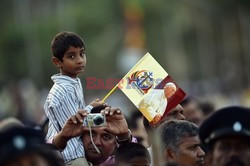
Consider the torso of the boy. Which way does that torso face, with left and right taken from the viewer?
facing the viewer and to the right of the viewer
